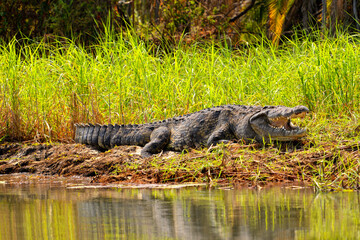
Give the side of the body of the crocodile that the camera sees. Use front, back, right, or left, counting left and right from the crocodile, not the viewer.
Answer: right
